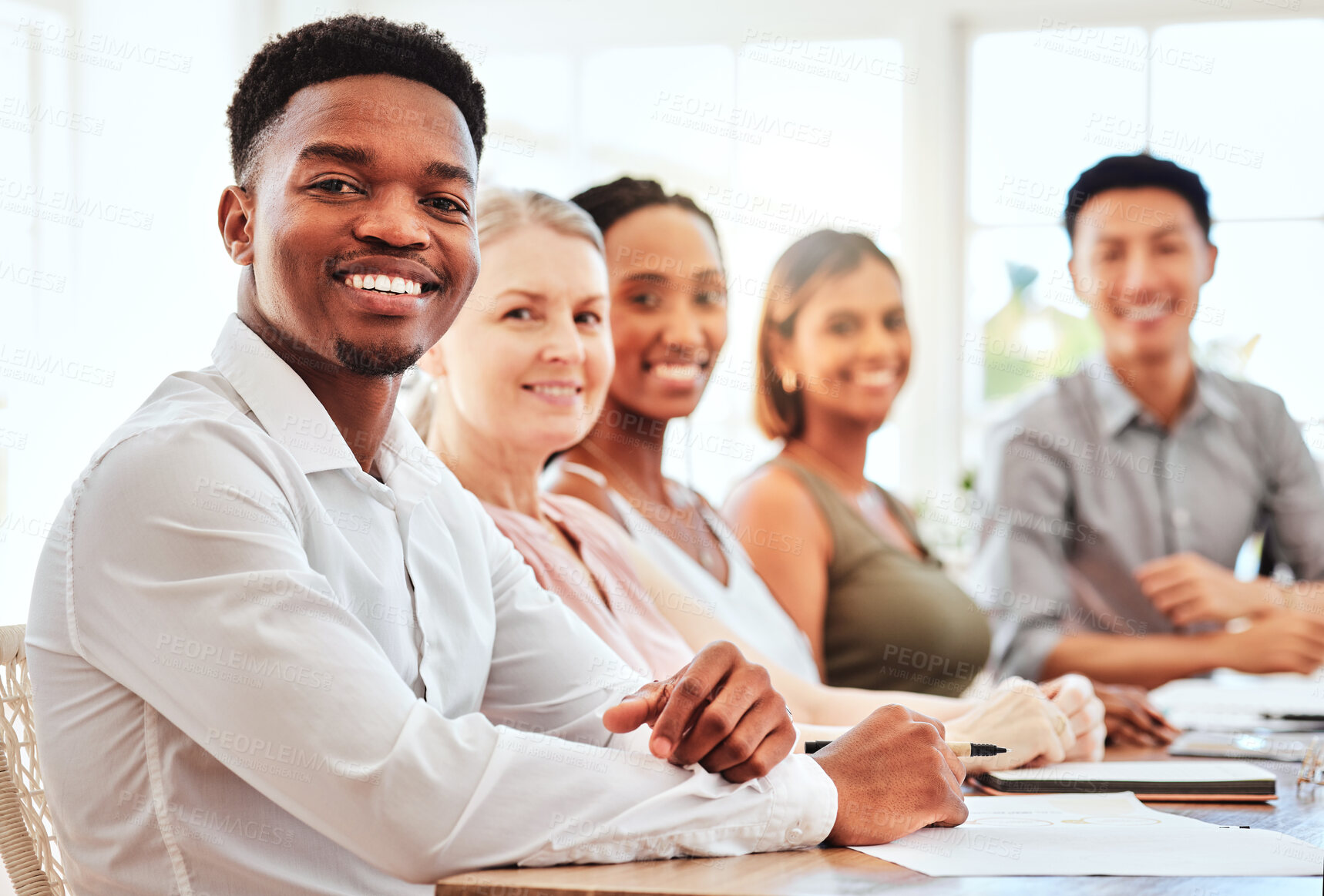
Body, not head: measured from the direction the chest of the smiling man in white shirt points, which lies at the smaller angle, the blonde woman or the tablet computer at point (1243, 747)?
the tablet computer

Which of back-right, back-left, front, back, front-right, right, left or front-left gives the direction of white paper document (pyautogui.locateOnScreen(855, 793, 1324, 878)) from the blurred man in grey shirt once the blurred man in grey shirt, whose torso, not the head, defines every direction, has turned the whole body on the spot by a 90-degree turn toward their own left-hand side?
right

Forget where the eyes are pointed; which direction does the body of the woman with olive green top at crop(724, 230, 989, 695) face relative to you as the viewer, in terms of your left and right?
facing the viewer and to the right of the viewer

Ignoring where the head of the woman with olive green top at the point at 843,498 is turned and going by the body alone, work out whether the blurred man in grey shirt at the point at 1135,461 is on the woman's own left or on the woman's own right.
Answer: on the woman's own left

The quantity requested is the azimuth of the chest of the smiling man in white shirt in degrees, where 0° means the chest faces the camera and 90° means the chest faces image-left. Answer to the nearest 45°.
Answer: approximately 315°

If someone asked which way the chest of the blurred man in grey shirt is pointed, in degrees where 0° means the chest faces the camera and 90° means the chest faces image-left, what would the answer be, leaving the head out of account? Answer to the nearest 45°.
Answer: approximately 0°

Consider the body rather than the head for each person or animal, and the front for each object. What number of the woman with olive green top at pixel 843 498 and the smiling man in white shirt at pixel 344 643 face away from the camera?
0

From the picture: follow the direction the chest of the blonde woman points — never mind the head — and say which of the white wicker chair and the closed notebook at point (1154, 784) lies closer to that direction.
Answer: the closed notebook
